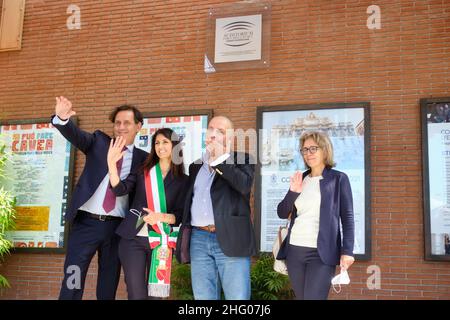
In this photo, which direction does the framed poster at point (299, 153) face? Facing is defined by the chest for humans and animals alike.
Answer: toward the camera

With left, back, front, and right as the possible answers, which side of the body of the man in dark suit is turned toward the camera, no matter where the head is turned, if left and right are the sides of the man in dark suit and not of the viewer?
front

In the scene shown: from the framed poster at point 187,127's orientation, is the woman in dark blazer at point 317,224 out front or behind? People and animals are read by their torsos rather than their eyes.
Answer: out front

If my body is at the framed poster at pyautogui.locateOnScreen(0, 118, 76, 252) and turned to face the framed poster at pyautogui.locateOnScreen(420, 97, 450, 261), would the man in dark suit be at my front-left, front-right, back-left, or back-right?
front-right

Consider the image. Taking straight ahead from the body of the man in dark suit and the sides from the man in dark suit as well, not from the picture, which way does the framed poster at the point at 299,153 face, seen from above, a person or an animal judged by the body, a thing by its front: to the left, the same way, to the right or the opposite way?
the same way

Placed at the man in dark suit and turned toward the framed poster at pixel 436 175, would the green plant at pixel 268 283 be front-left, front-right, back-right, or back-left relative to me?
front-left

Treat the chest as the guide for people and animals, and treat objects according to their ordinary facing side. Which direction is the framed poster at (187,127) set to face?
toward the camera

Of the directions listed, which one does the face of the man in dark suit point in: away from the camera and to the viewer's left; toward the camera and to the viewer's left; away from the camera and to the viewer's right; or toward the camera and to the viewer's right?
toward the camera and to the viewer's left

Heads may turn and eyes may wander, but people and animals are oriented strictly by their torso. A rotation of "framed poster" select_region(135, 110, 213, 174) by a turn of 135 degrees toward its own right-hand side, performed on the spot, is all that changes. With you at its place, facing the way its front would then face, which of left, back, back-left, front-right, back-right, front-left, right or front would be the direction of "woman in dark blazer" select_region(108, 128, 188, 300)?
back-left

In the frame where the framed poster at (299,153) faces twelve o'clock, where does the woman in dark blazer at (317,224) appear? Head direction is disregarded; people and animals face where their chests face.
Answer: The woman in dark blazer is roughly at 12 o'clock from the framed poster.

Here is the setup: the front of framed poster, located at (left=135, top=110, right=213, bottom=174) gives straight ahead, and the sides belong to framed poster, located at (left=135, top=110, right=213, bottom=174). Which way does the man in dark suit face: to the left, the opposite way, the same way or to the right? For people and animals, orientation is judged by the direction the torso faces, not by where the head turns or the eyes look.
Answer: the same way

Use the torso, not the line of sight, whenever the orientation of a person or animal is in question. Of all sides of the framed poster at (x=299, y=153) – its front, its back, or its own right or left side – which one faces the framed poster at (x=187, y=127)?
right

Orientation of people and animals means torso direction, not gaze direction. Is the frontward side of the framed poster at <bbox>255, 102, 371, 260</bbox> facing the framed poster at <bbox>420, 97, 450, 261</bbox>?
no

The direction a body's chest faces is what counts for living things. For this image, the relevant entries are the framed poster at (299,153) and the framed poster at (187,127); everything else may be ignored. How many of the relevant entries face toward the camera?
2
